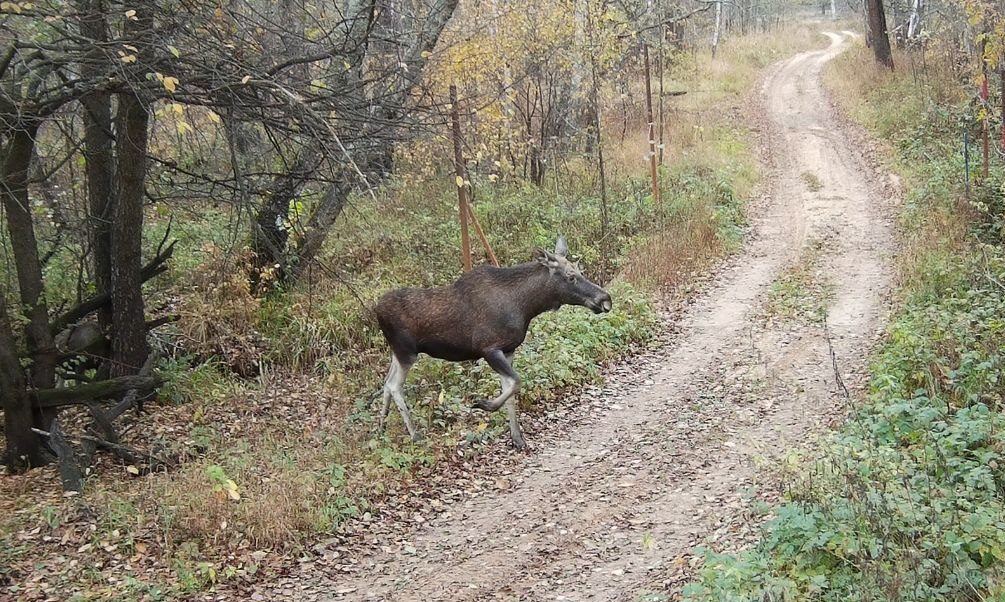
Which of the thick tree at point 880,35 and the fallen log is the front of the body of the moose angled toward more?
the thick tree

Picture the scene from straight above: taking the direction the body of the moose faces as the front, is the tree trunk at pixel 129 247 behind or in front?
behind

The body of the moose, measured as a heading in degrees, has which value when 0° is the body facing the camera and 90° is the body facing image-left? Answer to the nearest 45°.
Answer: approximately 270°

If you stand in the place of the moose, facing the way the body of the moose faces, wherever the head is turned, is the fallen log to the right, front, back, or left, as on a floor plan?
back

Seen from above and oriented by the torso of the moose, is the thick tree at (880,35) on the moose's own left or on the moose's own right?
on the moose's own left
